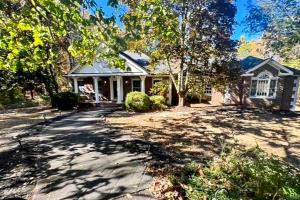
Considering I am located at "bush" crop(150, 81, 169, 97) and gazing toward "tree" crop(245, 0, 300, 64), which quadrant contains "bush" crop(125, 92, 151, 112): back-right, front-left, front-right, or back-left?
back-right

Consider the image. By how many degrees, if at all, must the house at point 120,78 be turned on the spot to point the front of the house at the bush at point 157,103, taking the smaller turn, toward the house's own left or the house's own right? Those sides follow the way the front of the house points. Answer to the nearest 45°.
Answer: approximately 45° to the house's own left

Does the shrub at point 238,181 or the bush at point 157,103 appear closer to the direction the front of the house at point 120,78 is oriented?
the shrub

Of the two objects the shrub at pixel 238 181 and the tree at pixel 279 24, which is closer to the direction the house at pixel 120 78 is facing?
the shrub

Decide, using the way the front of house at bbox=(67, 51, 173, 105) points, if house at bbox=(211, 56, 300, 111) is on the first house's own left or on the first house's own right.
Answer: on the first house's own left

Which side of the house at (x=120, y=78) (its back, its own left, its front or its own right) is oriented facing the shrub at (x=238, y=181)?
front

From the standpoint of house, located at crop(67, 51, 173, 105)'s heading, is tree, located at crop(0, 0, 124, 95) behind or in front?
in front

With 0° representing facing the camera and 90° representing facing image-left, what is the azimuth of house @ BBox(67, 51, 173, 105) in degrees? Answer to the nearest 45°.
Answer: approximately 0°

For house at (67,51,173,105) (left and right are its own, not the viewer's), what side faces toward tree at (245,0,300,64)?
left

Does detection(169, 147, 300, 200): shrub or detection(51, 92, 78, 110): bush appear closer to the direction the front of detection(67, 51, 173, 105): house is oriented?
the shrub

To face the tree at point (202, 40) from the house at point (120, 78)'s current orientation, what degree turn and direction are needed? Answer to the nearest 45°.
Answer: approximately 45° to its left
